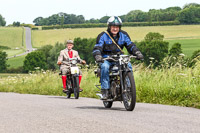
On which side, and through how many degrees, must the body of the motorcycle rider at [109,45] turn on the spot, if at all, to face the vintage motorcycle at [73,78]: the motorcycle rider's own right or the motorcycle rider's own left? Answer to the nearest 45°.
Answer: approximately 135° to the motorcycle rider's own left

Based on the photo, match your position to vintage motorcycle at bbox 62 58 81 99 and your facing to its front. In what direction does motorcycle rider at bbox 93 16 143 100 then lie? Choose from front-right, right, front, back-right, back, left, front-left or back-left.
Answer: front

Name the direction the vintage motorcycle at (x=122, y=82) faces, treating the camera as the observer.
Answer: facing the viewer and to the right of the viewer

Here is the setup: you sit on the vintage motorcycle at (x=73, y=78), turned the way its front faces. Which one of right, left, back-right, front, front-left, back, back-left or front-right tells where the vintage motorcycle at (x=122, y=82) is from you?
front

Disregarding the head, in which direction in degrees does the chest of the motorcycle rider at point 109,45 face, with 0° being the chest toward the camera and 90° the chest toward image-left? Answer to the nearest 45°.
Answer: approximately 315°

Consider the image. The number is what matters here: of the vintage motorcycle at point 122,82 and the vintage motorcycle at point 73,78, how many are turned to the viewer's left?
0

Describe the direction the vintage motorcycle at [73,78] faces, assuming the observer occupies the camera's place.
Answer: facing the viewer
